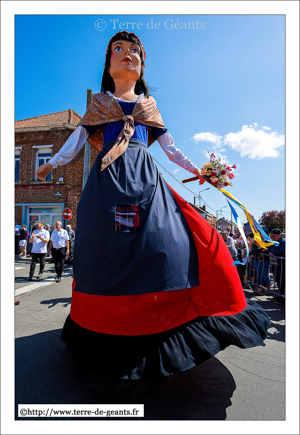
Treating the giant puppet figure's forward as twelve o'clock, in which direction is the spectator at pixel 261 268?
The spectator is roughly at 7 o'clock from the giant puppet figure.

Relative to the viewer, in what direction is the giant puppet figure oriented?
toward the camera

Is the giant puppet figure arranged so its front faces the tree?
no

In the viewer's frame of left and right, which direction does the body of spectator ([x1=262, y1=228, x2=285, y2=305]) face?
facing to the left of the viewer

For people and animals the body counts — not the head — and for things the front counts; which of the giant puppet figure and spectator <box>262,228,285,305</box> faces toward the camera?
the giant puppet figure

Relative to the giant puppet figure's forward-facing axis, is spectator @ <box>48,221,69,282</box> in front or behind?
behind

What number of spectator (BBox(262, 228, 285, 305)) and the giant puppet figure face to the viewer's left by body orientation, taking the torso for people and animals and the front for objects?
1

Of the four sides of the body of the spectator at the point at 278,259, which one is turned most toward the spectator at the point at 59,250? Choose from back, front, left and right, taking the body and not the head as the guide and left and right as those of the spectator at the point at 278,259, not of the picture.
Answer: front
